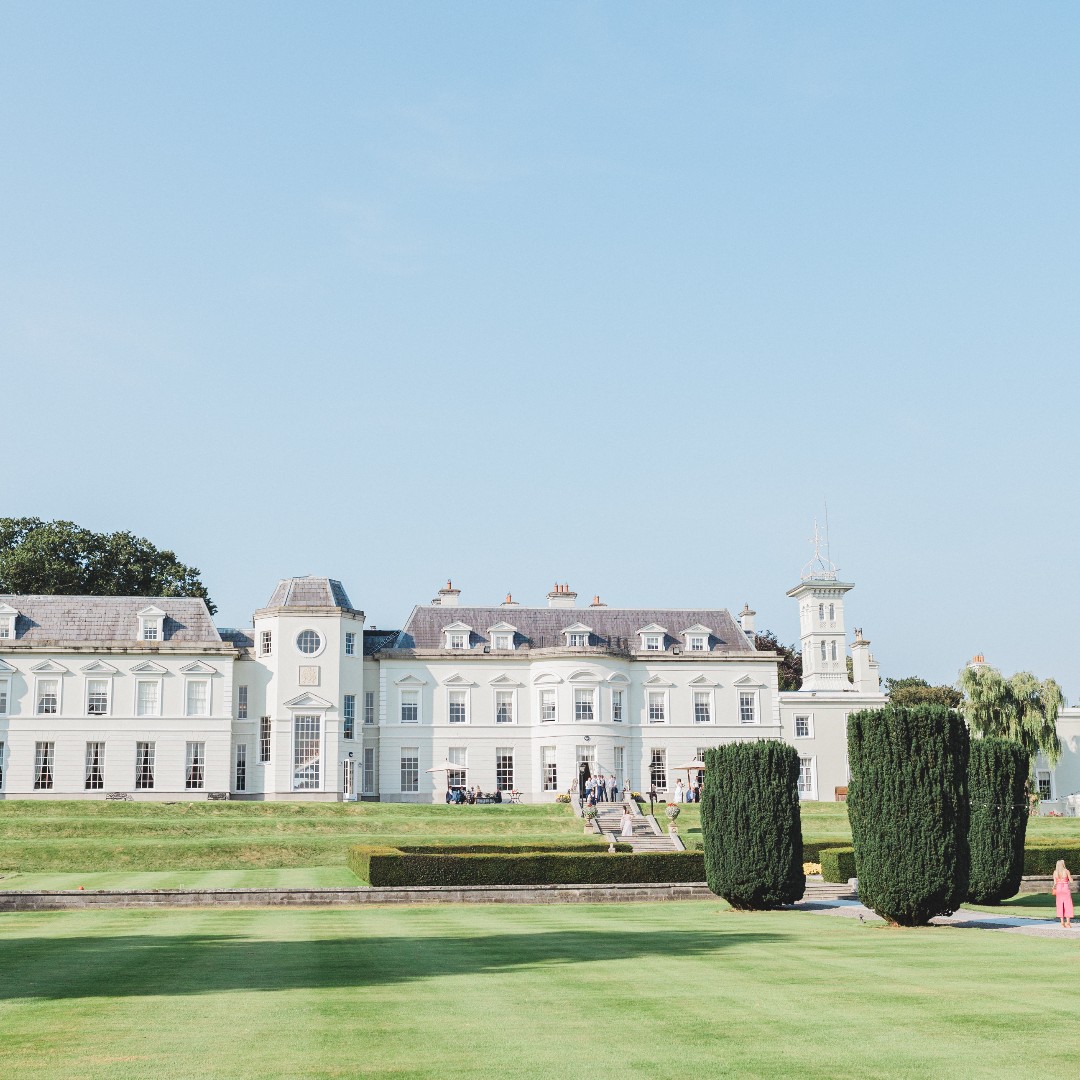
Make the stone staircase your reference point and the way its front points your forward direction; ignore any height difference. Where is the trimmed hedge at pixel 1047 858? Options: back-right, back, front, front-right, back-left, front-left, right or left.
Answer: front-left

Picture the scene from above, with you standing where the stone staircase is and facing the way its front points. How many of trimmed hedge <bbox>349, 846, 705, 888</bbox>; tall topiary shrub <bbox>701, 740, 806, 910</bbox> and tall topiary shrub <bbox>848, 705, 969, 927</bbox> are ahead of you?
3

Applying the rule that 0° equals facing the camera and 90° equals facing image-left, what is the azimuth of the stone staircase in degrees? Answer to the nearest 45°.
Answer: approximately 0°

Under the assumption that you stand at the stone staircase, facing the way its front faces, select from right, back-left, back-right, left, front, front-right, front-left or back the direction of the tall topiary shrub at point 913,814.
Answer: front

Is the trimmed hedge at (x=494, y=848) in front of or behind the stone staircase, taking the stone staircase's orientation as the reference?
in front

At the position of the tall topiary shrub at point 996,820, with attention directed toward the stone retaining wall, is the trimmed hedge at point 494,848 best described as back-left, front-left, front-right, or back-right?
front-right

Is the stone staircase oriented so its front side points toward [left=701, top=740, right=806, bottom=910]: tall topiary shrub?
yes

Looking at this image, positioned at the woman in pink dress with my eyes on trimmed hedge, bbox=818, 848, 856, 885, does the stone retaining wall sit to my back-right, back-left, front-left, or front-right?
front-left

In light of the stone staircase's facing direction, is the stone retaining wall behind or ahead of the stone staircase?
ahead
